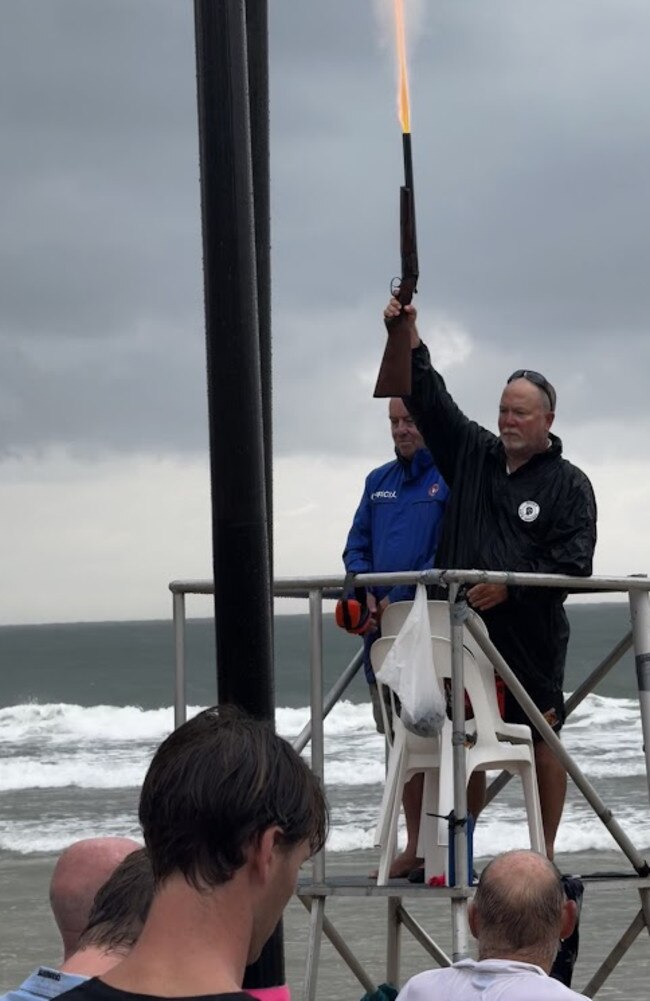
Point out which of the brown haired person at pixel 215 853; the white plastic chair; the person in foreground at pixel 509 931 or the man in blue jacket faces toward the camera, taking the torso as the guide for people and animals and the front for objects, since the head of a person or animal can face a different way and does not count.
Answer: the man in blue jacket

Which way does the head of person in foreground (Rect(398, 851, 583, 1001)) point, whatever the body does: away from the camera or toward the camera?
away from the camera

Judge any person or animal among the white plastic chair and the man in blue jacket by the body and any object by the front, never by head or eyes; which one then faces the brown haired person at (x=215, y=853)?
the man in blue jacket

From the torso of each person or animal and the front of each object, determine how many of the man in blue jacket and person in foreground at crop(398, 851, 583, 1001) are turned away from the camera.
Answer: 1

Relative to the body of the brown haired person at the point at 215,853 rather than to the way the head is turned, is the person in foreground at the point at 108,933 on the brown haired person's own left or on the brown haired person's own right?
on the brown haired person's own left

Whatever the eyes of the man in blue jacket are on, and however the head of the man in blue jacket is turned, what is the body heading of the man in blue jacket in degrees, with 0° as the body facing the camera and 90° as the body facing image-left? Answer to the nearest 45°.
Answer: approximately 0°

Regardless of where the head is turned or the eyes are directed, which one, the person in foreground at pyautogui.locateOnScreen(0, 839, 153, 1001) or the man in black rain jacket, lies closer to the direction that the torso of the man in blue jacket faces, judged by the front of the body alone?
the person in foreground

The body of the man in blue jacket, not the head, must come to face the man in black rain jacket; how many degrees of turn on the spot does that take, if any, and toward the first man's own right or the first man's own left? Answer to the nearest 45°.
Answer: approximately 45° to the first man's own left

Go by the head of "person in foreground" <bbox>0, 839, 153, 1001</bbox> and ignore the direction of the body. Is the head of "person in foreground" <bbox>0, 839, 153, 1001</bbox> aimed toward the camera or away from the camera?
away from the camera

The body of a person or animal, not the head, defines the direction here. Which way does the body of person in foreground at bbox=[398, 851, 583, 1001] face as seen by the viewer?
away from the camera

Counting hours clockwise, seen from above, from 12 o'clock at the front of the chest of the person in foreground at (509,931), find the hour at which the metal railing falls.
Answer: The metal railing is roughly at 12 o'clock from the person in foreground.

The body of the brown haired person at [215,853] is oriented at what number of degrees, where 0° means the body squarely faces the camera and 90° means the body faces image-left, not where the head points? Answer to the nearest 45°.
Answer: approximately 225°

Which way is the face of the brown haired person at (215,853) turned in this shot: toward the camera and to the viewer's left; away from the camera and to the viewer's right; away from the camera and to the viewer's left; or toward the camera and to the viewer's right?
away from the camera and to the viewer's right
